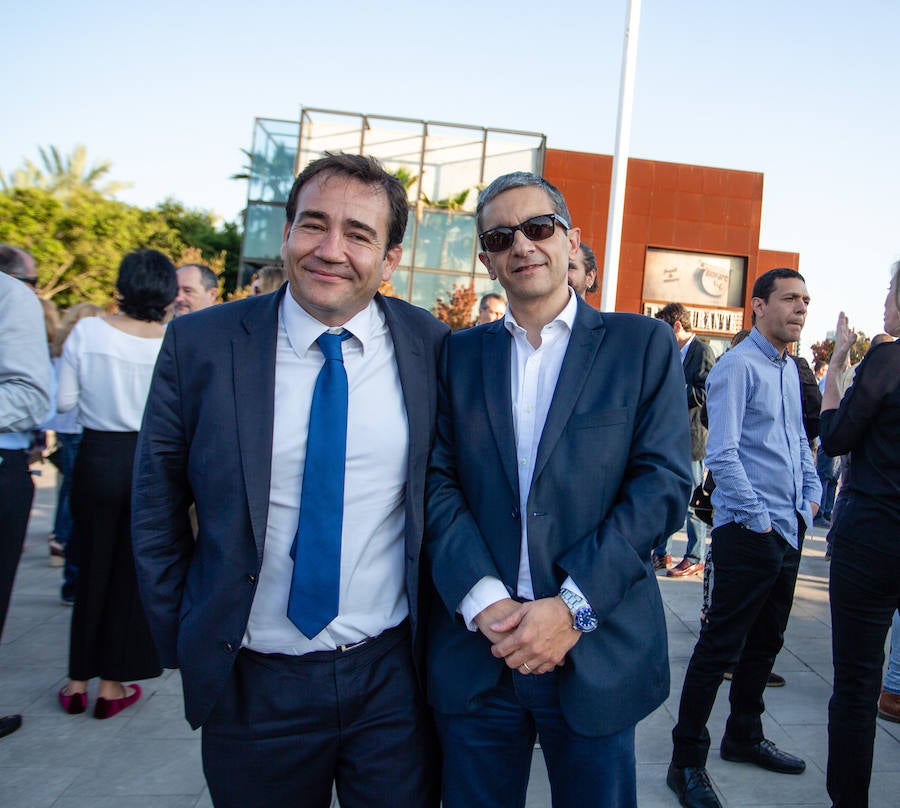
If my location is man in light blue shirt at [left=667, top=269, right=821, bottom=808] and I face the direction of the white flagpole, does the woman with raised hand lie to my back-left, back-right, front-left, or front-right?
back-right

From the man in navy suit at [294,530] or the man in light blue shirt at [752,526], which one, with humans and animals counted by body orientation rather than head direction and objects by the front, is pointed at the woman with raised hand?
the man in light blue shirt

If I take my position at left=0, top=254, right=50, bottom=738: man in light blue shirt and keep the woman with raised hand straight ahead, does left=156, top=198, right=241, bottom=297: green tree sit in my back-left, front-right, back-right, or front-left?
back-left

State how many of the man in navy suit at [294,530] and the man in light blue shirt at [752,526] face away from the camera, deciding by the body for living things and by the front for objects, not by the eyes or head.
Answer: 0

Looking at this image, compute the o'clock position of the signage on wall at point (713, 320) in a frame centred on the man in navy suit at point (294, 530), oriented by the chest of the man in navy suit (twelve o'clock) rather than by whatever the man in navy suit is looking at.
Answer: The signage on wall is roughly at 7 o'clock from the man in navy suit.

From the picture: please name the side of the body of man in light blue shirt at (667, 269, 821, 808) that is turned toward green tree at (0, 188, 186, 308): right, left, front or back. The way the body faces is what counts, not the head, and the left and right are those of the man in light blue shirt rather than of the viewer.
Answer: back

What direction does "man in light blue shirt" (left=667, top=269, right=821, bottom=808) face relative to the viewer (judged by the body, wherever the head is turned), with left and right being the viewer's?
facing the viewer and to the right of the viewer

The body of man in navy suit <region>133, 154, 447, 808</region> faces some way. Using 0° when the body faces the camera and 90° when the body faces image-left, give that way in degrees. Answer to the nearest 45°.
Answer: approximately 0°
